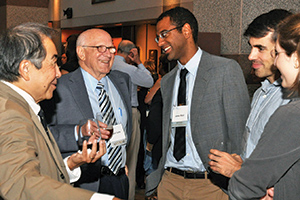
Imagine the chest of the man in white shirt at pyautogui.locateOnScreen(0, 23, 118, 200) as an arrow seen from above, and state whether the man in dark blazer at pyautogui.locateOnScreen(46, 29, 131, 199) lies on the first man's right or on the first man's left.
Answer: on the first man's left

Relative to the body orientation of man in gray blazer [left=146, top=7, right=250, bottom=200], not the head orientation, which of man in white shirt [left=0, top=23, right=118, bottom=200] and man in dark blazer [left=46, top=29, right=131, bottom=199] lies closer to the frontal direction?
the man in white shirt

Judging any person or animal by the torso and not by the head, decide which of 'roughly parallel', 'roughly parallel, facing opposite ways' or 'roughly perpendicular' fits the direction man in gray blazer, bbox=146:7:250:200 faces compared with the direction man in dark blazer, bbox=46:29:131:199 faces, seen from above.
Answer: roughly perpendicular

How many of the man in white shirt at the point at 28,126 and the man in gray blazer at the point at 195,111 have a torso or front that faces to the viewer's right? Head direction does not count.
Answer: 1

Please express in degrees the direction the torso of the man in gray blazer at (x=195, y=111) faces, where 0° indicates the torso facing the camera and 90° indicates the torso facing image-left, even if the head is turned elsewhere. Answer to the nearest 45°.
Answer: approximately 45°

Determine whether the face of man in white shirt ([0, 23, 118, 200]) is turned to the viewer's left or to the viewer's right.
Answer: to the viewer's right

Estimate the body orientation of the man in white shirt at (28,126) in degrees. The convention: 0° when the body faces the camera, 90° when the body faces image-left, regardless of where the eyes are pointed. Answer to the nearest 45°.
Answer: approximately 270°

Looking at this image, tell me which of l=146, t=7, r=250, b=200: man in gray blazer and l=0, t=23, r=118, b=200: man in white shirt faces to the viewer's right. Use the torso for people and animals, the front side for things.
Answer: the man in white shirt

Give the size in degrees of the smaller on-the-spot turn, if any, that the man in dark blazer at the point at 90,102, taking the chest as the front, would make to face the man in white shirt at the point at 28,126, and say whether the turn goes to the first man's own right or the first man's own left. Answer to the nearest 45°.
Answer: approximately 45° to the first man's own right
